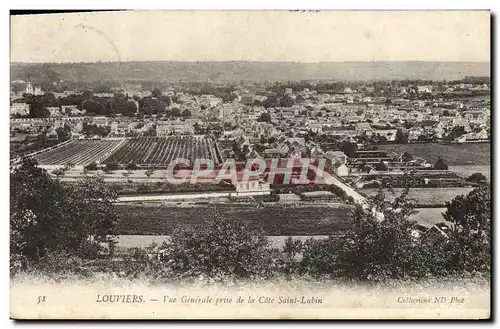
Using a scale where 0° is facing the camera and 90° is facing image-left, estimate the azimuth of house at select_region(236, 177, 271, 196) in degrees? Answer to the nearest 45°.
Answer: approximately 0°

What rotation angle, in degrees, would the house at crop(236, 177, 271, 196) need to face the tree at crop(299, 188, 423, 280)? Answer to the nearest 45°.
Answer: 0° — it already faces it

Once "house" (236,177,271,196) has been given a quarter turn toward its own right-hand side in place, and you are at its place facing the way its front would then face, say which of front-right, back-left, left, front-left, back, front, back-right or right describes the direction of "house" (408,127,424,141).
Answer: back
